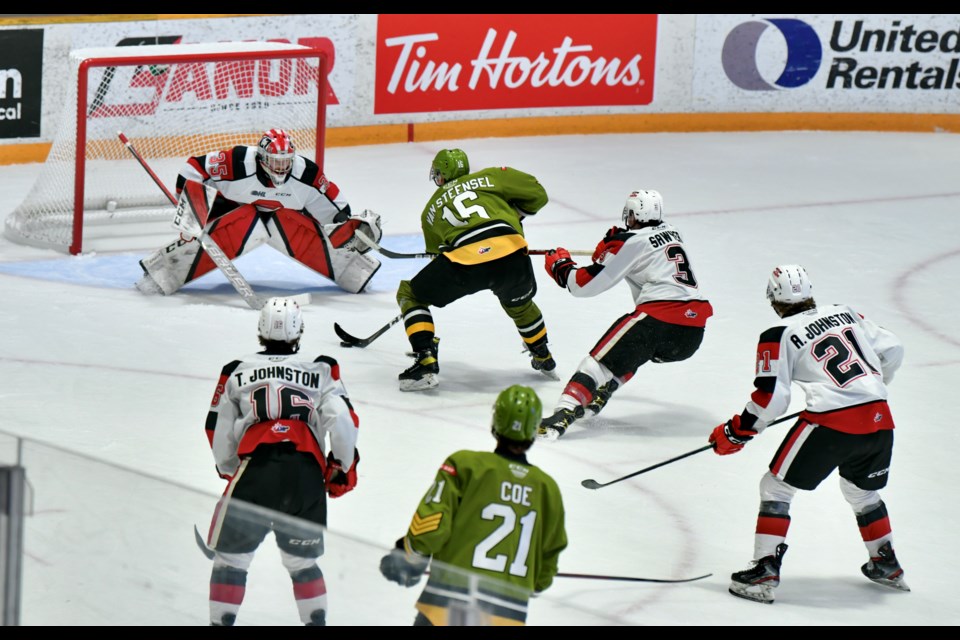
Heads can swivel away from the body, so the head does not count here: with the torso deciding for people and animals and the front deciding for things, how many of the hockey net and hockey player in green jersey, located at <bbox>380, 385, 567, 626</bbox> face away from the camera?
1

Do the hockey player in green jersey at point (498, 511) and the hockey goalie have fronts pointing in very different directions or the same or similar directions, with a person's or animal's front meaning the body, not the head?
very different directions

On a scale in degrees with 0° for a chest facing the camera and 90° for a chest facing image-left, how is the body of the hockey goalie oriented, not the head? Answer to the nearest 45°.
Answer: approximately 0°

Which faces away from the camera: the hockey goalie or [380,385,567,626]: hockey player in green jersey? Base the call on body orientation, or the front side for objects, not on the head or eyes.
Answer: the hockey player in green jersey

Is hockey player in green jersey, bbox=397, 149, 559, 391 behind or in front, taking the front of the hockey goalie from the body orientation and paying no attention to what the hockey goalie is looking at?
in front

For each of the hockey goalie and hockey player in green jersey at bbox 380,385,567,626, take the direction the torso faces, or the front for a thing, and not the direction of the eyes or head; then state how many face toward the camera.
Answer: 1

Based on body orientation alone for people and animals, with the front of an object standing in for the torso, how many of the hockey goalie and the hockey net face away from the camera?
0

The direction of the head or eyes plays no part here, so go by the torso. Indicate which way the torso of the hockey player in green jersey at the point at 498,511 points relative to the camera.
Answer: away from the camera

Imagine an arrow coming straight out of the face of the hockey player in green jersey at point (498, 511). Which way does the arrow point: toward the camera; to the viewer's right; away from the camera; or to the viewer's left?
away from the camera

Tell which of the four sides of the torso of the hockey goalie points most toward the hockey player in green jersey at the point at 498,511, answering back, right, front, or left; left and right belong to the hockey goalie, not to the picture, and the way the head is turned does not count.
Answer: front

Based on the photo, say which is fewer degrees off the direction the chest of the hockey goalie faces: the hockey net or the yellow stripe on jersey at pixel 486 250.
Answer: the yellow stripe on jersey

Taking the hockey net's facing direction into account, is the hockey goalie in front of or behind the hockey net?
in front

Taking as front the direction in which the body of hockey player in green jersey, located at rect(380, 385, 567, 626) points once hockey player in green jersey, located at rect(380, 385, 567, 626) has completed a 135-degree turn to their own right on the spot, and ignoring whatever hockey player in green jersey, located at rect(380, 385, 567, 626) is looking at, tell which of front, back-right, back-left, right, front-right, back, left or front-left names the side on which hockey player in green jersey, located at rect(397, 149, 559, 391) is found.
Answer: back-left

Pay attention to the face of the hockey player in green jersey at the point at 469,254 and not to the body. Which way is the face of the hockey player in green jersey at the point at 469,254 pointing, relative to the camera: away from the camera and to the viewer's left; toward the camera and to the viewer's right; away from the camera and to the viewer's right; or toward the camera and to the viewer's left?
away from the camera and to the viewer's left

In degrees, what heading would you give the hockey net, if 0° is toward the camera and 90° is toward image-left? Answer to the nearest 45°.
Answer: approximately 315°

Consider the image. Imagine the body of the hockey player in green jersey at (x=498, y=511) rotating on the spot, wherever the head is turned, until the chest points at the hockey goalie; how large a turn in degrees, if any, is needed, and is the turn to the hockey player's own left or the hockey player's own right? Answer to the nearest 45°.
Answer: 0° — they already face them

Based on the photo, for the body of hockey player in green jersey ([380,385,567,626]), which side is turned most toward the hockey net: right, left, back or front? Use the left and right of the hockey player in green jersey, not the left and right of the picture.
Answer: front

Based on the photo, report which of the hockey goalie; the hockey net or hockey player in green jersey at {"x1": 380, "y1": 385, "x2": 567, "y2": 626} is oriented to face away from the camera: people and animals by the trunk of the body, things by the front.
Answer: the hockey player in green jersey
